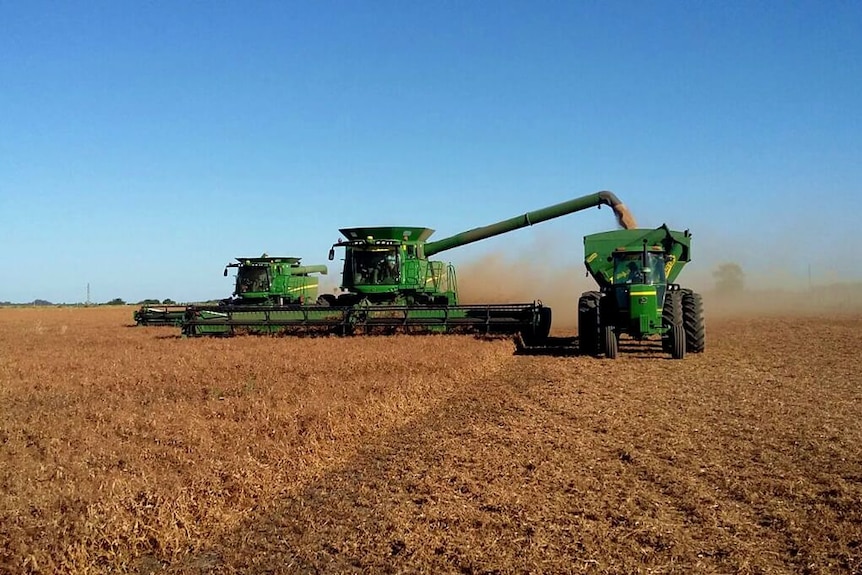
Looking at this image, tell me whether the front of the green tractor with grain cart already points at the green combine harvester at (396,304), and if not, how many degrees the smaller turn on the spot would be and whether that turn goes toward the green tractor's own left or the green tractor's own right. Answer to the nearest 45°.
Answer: approximately 135° to the green tractor's own right

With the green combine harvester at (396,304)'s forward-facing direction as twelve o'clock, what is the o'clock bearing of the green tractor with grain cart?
The green tractor with grain cart is roughly at 9 o'clock from the green combine harvester.

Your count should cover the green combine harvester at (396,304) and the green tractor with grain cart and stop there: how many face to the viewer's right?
0

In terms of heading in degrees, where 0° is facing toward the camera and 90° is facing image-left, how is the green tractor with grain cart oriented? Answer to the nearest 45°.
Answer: approximately 0°

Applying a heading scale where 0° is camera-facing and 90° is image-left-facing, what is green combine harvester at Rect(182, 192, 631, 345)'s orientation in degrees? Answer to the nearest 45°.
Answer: approximately 45°
